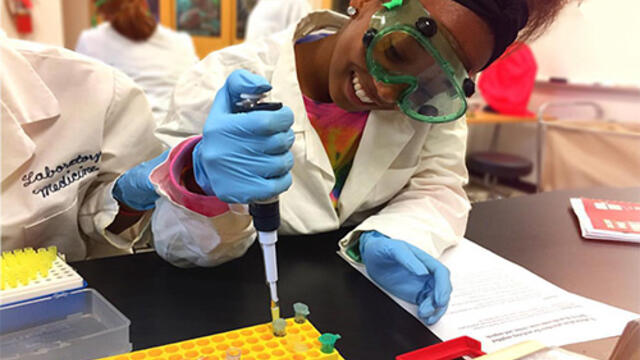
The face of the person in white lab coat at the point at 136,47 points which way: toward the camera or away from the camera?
away from the camera

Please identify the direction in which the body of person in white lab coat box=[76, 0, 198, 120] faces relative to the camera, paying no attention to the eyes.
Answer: away from the camera

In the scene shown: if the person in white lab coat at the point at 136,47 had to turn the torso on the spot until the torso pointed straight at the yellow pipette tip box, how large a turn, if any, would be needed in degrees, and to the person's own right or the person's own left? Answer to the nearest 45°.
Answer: approximately 180°

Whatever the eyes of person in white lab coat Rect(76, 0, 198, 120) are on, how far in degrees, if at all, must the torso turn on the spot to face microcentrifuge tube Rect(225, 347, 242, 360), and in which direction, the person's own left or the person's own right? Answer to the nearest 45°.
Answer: approximately 180°

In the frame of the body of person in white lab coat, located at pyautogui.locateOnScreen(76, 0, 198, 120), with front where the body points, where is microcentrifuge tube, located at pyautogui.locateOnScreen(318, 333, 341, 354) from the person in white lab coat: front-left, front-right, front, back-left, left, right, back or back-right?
back

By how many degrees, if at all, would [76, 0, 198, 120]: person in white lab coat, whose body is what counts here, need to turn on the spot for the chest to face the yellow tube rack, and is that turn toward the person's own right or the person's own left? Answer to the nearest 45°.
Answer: approximately 180°

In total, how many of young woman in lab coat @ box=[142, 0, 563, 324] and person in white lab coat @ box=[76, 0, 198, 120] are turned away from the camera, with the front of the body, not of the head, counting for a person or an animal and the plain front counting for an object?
1
